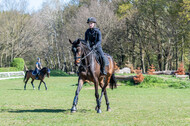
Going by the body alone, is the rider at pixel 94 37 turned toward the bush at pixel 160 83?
no

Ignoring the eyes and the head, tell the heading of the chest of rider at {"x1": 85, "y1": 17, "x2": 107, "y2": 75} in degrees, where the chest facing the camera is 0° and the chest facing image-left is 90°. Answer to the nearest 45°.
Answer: approximately 45°

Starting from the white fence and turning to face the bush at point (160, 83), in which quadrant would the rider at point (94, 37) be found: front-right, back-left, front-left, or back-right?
front-right

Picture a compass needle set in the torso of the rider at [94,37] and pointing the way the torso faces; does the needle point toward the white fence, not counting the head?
no
